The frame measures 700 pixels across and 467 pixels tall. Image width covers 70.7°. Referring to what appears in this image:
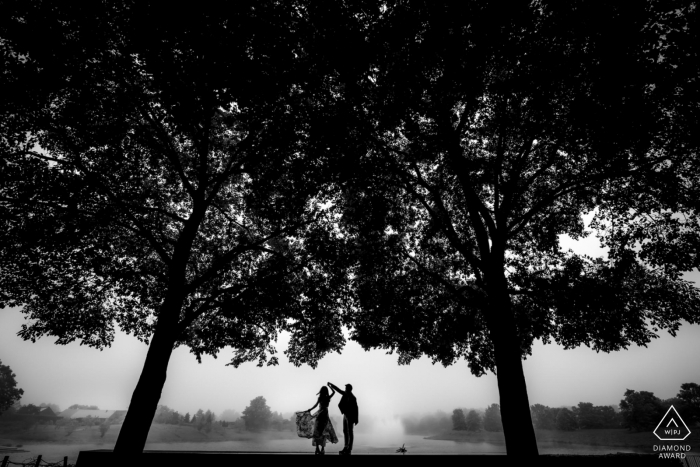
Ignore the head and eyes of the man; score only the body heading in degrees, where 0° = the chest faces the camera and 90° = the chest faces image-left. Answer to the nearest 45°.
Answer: approximately 90°

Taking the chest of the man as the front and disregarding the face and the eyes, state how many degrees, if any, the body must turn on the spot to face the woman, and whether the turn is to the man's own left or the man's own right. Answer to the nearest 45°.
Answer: approximately 45° to the man's own right
